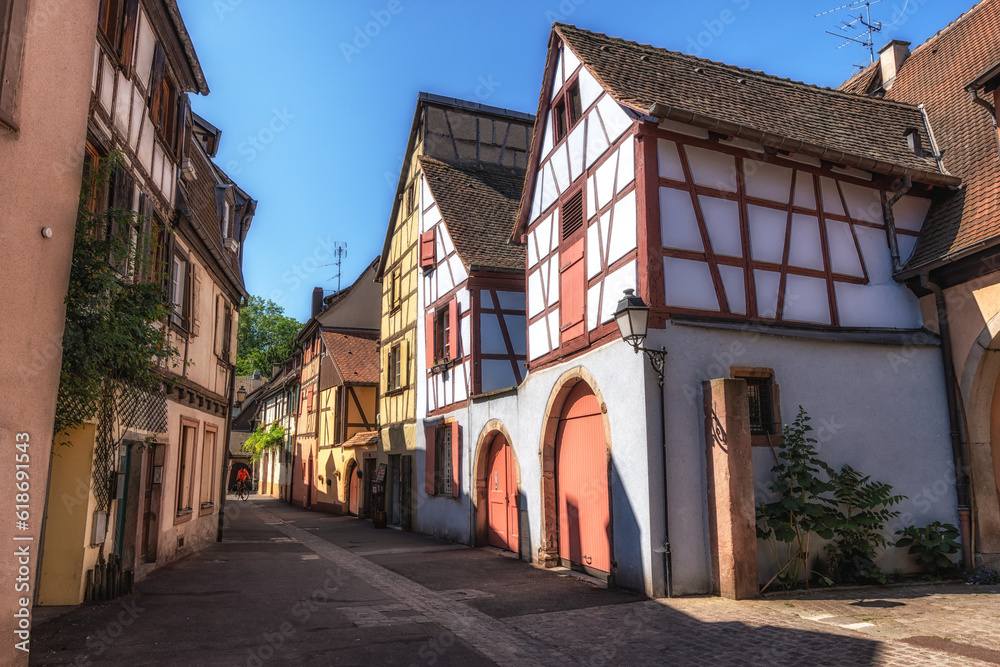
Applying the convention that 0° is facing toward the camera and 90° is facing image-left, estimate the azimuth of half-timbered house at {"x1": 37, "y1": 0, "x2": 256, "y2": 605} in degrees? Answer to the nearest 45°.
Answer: approximately 315°

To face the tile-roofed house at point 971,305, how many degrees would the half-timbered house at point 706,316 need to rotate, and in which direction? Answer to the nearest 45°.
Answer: approximately 135° to its left

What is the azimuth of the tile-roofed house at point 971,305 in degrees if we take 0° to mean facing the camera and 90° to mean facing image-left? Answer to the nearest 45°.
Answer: approximately 45°

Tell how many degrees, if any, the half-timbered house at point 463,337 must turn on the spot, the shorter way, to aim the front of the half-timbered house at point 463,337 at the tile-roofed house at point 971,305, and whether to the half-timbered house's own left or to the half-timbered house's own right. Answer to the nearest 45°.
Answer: approximately 90° to the half-timbered house's own left

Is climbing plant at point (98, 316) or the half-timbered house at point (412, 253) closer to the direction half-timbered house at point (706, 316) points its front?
the climbing plant

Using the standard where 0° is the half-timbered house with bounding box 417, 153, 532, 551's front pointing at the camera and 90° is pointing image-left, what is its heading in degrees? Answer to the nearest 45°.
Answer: approximately 45°

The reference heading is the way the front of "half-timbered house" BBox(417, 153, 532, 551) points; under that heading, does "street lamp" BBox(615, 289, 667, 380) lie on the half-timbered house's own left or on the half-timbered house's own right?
on the half-timbered house's own left

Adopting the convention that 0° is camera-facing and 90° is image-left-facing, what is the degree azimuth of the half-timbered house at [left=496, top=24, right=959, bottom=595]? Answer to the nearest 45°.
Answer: approximately 45°

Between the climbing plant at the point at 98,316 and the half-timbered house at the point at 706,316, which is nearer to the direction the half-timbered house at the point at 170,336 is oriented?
the half-timbered house

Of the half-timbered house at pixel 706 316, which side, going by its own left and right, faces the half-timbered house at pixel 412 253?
right

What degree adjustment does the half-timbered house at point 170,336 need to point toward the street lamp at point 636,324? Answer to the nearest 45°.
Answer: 0° — it already faces it
